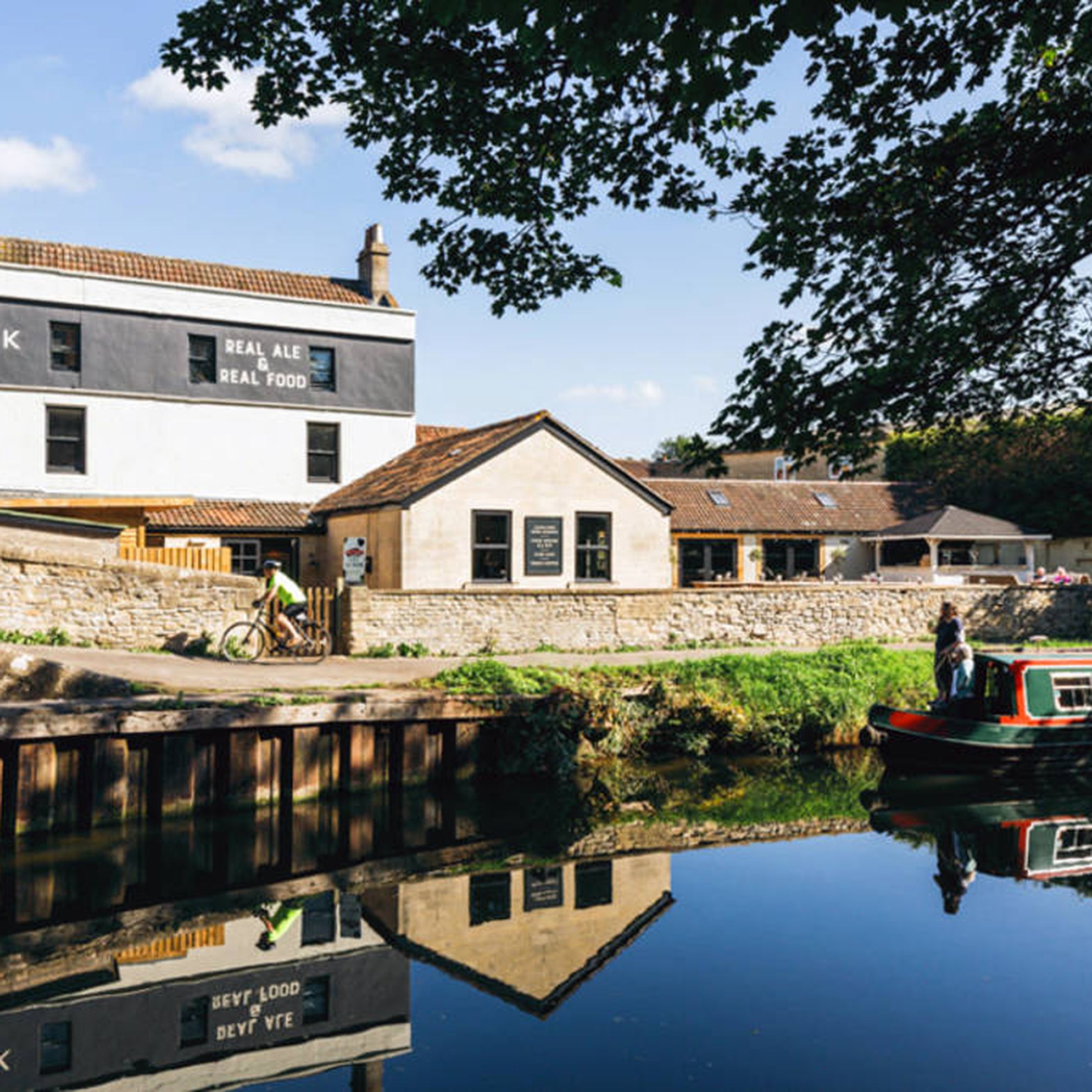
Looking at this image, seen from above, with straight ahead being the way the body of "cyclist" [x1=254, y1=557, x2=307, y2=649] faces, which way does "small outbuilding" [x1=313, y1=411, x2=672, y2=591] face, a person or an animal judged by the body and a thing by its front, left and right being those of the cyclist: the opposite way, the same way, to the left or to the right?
to the left

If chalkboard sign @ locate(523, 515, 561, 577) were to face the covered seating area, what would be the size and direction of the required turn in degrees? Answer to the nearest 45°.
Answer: approximately 135° to its left

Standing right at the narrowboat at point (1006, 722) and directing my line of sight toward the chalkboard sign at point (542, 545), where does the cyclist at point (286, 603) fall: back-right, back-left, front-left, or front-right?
front-left

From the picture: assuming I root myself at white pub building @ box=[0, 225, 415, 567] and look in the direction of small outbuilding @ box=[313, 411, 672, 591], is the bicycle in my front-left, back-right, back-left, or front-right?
front-right

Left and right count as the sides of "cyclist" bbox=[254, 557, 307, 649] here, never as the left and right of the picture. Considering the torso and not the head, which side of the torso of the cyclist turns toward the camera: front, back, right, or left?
left

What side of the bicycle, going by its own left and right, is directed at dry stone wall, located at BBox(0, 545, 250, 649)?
front

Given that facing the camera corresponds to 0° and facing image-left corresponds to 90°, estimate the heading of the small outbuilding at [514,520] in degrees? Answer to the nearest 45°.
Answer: approximately 0°

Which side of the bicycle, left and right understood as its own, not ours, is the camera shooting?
left

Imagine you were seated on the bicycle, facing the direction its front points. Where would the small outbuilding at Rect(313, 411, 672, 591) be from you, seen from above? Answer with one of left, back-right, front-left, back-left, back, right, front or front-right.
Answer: back-right

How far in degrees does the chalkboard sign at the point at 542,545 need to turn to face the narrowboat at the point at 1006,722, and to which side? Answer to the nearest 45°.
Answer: approximately 45° to its left

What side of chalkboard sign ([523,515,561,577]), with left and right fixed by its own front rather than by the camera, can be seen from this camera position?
front

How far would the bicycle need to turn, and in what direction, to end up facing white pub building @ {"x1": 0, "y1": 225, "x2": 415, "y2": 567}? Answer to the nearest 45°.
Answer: approximately 90° to its right

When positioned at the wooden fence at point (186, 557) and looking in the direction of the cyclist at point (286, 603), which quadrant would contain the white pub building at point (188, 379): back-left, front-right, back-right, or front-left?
back-left

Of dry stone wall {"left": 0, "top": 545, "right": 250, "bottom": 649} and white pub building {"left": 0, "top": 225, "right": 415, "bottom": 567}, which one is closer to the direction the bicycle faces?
the dry stone wall

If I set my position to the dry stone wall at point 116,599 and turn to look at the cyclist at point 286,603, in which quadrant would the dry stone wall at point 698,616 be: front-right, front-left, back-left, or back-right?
front-left

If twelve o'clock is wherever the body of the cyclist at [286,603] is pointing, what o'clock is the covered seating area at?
The covered seating area is roughly at 5 o'clock from the cyclist.

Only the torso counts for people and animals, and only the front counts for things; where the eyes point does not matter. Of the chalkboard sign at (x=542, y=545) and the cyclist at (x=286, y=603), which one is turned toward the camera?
the chalkboard sign
